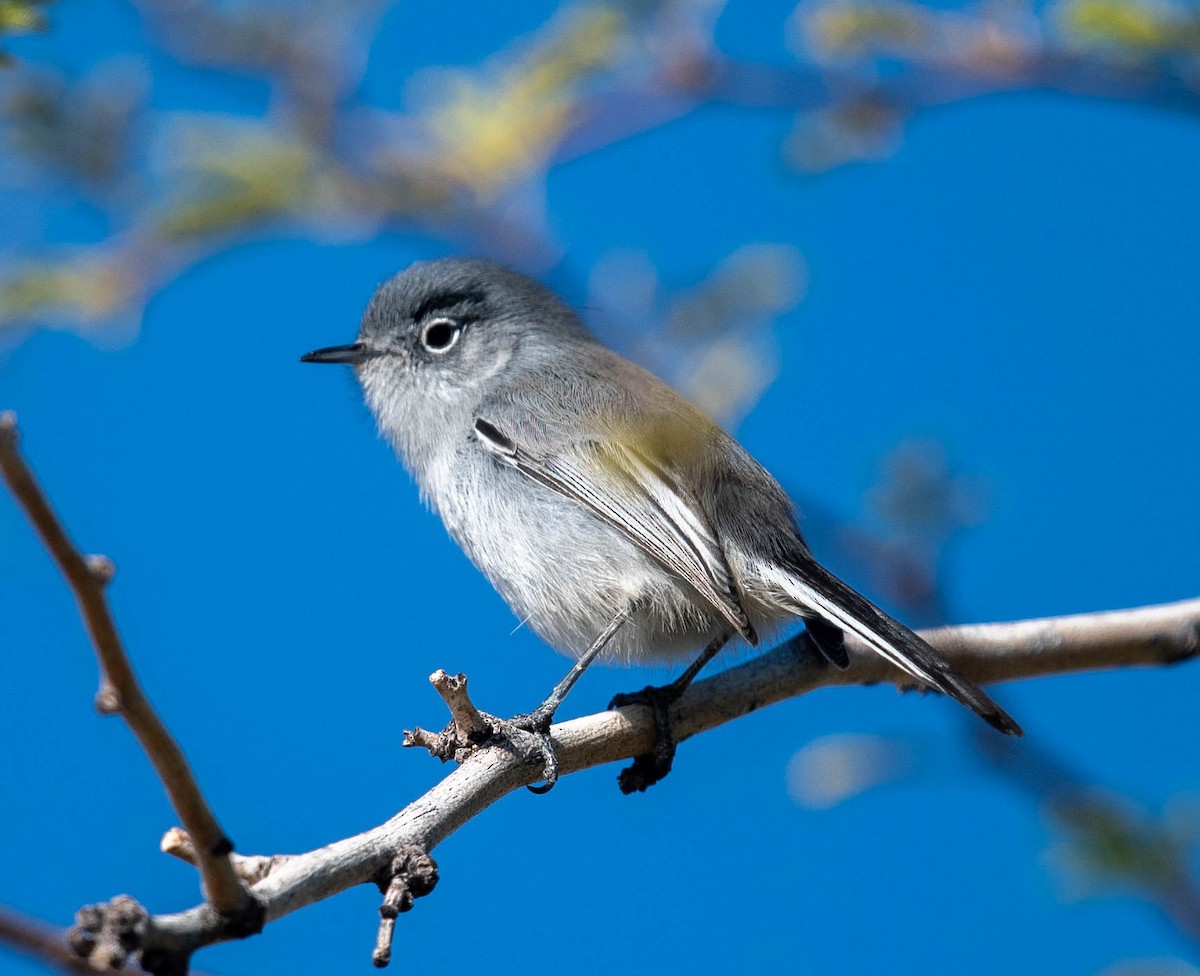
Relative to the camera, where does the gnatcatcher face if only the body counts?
to the viewer's left
